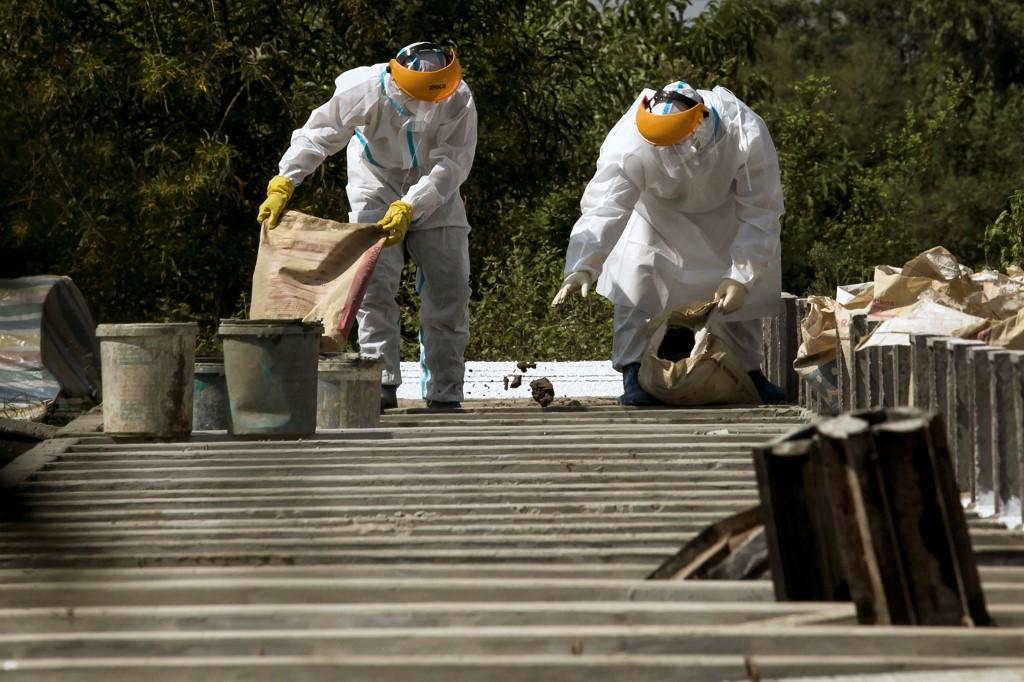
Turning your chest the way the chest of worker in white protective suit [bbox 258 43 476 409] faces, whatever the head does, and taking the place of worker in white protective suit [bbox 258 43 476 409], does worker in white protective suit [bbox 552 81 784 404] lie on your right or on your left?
on your left

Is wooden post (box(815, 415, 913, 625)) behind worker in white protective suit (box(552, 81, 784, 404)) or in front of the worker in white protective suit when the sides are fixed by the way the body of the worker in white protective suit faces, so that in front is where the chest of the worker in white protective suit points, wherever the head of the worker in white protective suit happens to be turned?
in front

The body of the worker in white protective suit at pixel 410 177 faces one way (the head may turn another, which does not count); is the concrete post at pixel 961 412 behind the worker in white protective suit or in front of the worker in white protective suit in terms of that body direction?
in front

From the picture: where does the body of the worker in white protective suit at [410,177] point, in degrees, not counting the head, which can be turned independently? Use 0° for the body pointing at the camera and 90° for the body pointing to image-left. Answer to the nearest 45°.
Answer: approximately 0°

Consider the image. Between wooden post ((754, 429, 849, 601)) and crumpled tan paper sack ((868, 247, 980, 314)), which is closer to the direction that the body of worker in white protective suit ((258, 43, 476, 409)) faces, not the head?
the wooden post

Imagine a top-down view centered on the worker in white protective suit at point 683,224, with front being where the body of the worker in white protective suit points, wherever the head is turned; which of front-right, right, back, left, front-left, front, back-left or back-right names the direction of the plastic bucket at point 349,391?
front-right

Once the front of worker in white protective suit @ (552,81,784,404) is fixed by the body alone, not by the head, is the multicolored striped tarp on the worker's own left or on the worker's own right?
on the worker's own right

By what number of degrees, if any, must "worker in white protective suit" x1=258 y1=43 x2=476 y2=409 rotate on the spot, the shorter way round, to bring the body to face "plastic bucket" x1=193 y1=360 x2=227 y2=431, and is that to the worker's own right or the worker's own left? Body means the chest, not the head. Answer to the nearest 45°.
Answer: approximately 45° to the worker's own right

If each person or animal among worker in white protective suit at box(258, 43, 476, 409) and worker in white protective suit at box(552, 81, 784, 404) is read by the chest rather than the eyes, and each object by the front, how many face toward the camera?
2

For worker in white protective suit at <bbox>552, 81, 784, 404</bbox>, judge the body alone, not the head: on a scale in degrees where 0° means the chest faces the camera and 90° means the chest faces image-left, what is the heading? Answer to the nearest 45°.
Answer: approximately 0°
